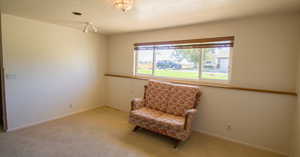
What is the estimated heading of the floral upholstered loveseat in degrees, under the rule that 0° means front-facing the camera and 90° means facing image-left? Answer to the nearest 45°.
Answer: approximately 45°
